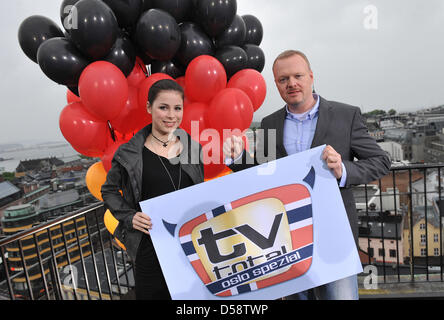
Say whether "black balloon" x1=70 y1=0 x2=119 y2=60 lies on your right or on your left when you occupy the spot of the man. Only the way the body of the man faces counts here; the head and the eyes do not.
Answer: on your right

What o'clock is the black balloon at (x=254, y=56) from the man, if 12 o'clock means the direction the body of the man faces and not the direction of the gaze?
The black balloon is roughly at 4 o'clock from the man.

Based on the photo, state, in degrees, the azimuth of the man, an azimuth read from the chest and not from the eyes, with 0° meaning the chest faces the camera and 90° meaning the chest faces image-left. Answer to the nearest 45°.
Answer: approximately 45°

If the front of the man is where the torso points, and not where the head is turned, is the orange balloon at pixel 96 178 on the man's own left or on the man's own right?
on the man's own right

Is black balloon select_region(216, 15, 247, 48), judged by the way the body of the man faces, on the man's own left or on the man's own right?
on the man's own right

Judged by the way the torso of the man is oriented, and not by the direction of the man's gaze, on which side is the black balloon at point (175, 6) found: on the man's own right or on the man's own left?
on the man's own right

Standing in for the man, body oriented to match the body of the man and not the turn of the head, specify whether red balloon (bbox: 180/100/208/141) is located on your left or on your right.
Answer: on your right
